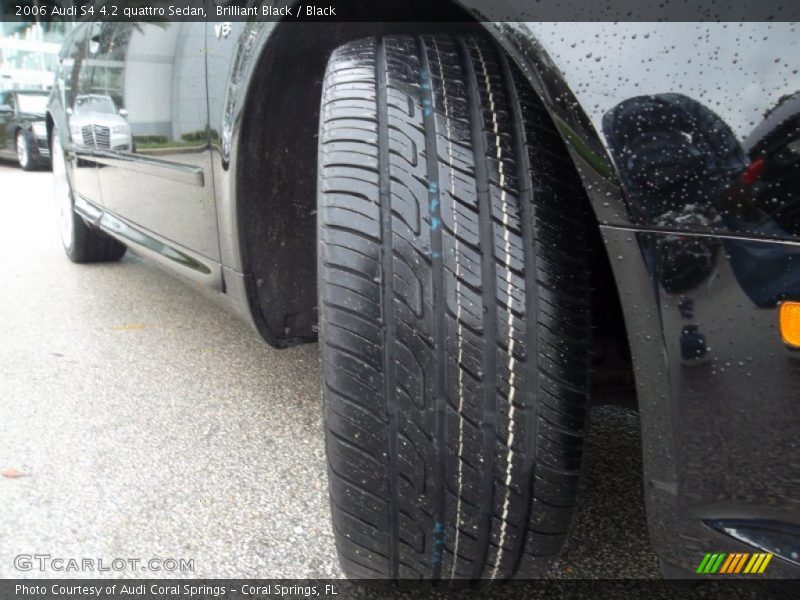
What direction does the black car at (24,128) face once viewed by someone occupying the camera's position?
facing the viewer and to the right of the viewer

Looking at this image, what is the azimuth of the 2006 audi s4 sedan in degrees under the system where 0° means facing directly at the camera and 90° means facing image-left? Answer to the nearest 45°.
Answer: approximately 315°

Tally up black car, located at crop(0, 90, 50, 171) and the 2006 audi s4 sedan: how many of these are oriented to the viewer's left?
0

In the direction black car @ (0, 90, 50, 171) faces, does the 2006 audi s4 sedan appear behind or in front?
in front

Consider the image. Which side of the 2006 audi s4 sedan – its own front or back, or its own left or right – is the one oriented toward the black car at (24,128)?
back
